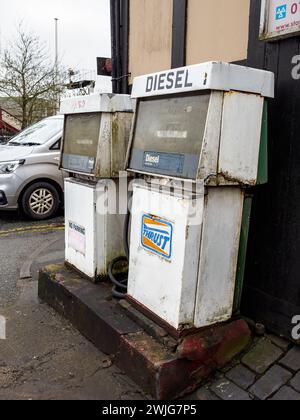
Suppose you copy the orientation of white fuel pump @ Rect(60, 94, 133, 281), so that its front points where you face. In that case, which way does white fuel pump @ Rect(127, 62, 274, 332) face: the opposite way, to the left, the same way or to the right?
the same way

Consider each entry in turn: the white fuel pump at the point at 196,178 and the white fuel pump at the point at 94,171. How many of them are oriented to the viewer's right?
0

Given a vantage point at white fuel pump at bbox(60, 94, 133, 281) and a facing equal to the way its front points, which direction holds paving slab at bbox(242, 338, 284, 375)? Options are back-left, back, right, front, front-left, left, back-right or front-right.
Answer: left

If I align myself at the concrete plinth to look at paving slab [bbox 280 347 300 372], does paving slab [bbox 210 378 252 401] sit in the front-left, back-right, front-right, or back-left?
front-right

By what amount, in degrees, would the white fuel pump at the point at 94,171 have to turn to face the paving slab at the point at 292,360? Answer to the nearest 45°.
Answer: approximately 90° to its left

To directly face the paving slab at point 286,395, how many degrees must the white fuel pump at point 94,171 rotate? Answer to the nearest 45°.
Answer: approximately 90° to its left

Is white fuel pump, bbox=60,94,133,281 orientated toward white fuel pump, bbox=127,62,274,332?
no

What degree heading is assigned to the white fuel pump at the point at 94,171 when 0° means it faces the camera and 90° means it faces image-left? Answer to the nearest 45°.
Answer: approximately 45°

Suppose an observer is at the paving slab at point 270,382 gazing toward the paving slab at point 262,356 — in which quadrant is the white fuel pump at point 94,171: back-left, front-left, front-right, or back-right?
front-left

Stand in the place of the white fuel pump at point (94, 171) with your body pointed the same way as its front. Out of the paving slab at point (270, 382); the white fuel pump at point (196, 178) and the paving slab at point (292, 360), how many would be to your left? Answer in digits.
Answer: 3

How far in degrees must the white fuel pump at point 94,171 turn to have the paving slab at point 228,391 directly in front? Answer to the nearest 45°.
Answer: approximately 90° to its left
